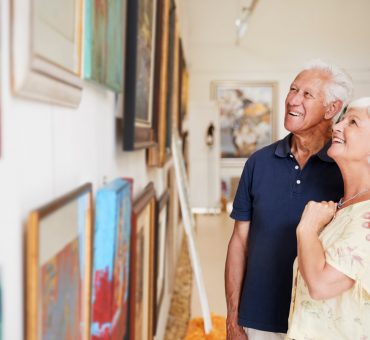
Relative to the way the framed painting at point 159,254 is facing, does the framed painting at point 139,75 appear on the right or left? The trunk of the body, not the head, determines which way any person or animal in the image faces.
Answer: on its right

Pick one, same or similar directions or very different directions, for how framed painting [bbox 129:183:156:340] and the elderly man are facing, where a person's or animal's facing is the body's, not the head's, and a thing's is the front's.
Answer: very different directions

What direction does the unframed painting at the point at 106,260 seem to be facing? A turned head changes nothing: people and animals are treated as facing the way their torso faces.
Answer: to the viewer's right

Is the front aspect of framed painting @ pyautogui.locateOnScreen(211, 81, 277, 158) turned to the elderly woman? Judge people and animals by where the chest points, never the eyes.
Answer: yes

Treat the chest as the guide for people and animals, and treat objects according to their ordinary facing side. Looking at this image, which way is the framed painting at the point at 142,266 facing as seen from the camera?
to the viewer's right

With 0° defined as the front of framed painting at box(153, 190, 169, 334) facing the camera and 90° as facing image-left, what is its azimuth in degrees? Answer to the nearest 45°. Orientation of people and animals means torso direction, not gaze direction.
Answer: approximately 270°

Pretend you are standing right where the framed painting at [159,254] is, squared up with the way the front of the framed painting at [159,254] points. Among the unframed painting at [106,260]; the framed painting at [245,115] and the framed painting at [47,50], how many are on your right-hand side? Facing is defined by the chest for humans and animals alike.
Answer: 2

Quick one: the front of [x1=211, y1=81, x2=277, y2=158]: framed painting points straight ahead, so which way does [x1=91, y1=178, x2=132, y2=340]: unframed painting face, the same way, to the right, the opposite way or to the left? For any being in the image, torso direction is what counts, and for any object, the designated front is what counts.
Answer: to the left

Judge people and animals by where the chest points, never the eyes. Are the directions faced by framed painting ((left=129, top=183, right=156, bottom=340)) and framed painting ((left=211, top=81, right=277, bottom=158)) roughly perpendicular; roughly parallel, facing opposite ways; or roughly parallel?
roughly perpendicular

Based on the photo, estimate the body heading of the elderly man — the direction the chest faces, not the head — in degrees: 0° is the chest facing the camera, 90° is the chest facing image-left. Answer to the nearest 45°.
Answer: approximately 45°
